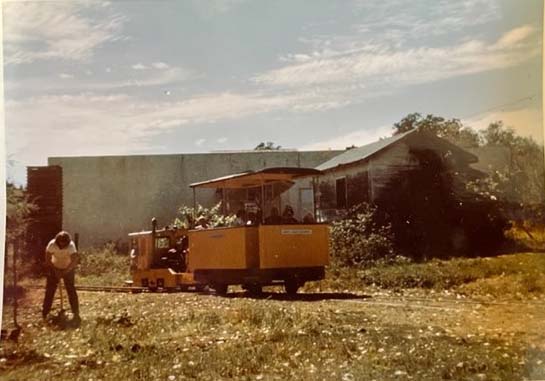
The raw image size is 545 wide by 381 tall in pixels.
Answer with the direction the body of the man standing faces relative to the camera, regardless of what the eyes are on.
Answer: toward the camera

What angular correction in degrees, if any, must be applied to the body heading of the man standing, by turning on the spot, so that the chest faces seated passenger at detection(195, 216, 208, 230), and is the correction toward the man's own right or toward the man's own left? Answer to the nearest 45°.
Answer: approximately 90° to the man's own left

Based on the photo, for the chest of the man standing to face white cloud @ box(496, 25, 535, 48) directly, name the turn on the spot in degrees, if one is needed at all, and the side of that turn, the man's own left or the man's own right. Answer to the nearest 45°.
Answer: approximately 90° to the man's own left

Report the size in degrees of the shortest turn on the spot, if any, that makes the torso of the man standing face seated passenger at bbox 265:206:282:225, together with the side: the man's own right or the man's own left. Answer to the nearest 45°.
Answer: approximately 90° to the man's own left

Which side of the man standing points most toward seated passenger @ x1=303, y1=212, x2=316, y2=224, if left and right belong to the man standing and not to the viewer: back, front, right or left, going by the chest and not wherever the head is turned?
left

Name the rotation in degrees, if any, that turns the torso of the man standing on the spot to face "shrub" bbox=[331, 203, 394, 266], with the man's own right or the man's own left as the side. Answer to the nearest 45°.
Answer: approximately 90° to the man's own left
